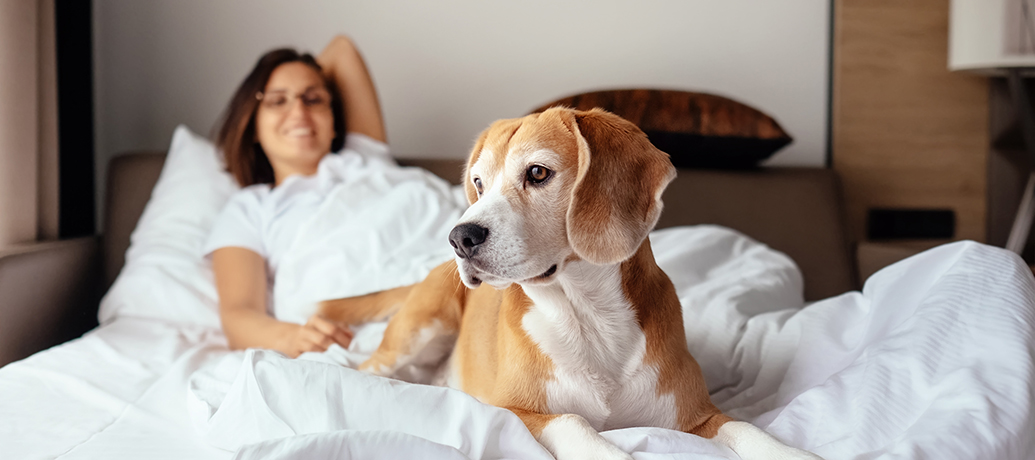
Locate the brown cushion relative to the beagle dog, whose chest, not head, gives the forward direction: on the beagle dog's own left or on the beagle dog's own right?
on the beagle dog's own left

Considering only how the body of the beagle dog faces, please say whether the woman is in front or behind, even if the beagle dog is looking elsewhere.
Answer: behind

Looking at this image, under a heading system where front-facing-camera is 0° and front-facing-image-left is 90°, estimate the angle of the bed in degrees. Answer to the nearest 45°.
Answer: approximately 0°

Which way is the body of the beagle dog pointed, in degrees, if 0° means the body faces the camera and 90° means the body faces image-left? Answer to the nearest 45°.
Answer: approximately 315°
